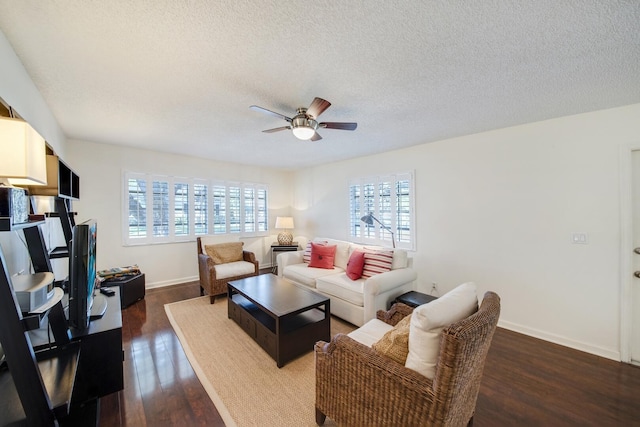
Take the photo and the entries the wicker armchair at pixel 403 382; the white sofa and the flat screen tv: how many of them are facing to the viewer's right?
1

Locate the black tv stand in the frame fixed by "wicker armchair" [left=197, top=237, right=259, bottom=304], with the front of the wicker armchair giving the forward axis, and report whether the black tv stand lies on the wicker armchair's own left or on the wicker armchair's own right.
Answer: on the wicker armchair's own right

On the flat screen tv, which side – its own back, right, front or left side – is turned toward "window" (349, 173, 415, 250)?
front

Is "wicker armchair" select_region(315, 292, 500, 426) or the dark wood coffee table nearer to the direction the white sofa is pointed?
the dark wood coffee table

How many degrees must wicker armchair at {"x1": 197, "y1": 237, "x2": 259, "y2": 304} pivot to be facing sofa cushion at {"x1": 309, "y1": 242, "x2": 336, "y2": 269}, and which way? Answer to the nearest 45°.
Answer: approximately 45° to its left

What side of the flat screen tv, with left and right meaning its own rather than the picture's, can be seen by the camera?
right

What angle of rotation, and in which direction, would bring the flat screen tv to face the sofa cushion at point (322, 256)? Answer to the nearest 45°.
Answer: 0° — it already faces it

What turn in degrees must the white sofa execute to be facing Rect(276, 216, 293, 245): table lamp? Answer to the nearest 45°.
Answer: approximately 90° to its right

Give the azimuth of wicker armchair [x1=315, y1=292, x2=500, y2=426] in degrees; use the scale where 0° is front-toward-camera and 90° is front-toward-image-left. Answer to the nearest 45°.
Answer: approximately 135°

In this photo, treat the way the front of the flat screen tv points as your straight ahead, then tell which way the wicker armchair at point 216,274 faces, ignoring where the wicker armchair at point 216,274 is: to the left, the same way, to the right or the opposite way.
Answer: to the right

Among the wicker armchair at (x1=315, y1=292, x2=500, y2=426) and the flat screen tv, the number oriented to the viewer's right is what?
1

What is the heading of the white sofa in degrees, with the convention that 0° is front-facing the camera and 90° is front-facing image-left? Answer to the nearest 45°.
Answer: approximately 45°

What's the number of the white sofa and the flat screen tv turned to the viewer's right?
1
